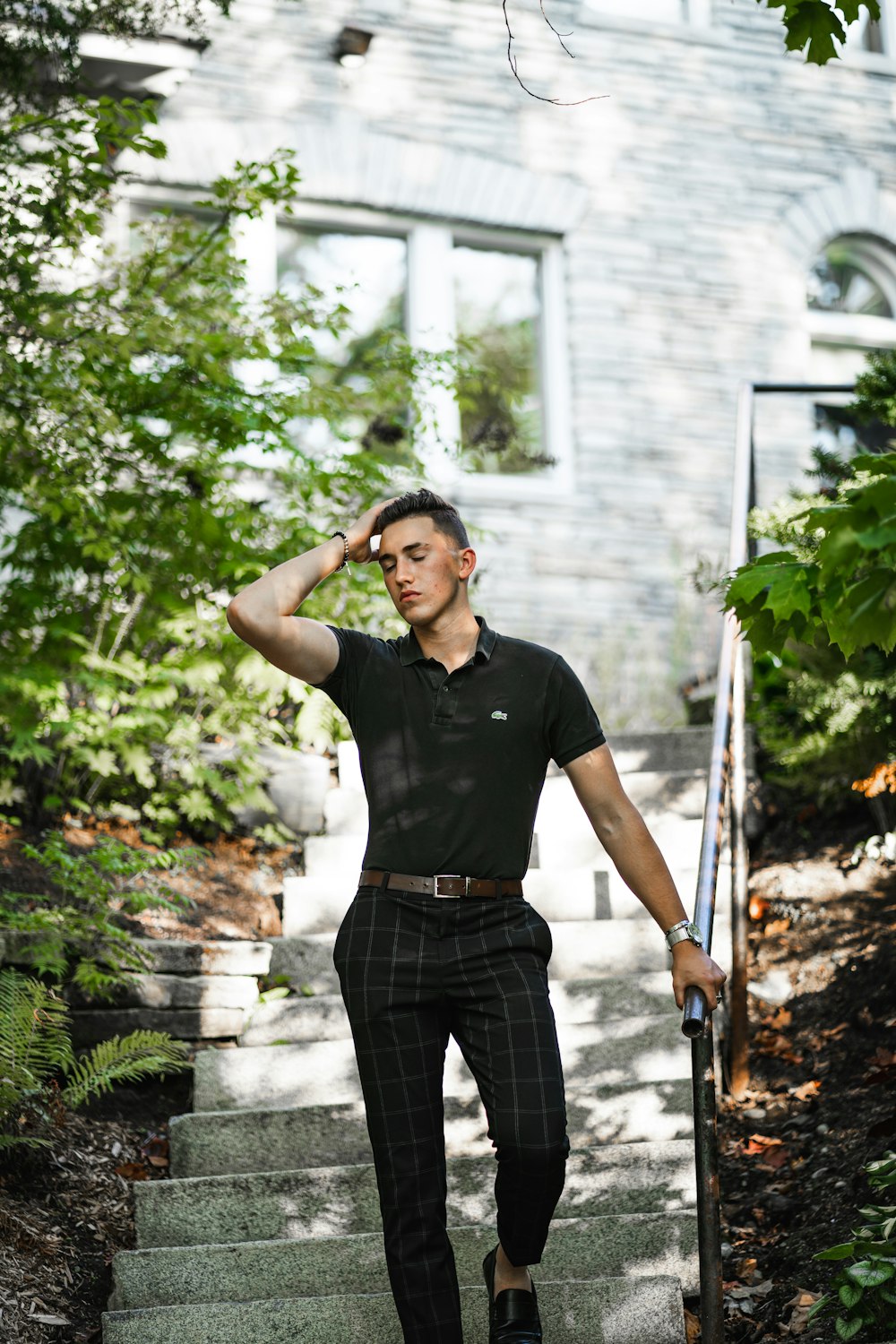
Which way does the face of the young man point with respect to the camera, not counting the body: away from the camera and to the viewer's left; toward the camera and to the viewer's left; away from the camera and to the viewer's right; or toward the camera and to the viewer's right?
toward the camera and to the viewer's left

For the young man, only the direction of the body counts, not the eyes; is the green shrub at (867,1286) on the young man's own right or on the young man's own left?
on the young man's own left

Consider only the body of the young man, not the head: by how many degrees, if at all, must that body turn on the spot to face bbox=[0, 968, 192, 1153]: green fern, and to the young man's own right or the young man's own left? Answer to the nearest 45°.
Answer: approximately 135° to the young man's own right

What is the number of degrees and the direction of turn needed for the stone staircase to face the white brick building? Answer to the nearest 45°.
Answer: approximately 180°

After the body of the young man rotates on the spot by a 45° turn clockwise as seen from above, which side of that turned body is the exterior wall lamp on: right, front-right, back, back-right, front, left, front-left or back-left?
back-right

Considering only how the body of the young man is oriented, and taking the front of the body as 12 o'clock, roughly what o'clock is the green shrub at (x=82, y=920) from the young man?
The green shrub is roughly at 5 o'clock from the young man.

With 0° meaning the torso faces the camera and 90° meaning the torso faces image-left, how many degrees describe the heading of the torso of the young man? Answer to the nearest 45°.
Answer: approximately 0°
